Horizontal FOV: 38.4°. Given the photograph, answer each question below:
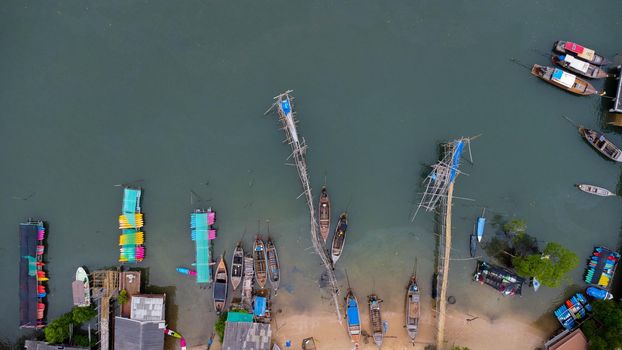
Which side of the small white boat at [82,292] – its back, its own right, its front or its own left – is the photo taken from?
back
